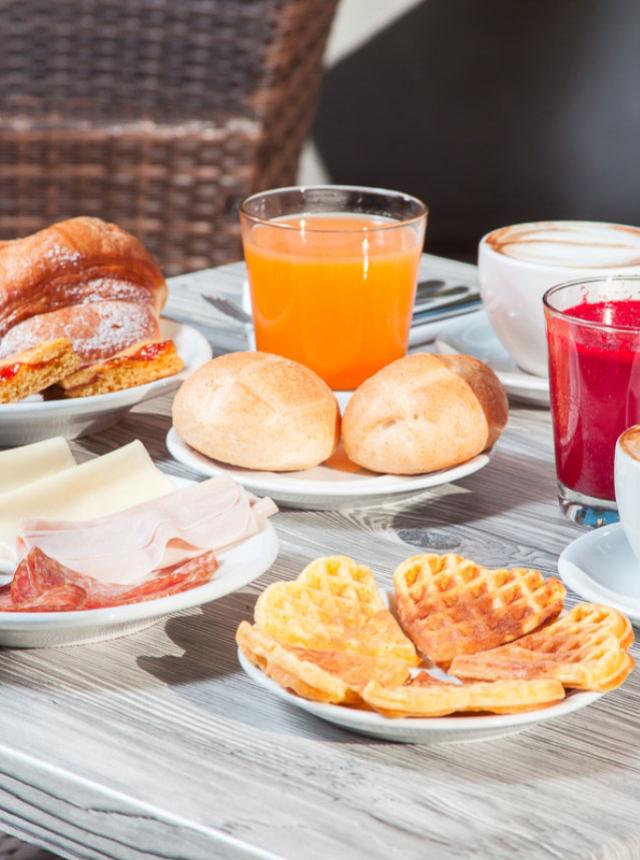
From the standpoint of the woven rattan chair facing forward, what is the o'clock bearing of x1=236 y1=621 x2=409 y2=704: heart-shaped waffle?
The heart-shaped waffle is roughly at 12 o'clock from the woven rattan chair.

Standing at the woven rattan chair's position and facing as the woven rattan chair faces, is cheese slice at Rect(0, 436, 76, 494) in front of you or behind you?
in front

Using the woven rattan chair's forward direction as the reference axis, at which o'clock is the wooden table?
The wooden table is roughly at 12 o'clock from the woven rattan chair.

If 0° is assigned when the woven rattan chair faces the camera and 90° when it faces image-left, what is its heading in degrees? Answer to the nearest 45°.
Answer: approximately 0°

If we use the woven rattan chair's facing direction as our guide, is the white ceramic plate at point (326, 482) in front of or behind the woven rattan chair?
in front

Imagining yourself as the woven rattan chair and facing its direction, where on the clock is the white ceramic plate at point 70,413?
The white ceramic plate is roughly at 12 o'clock from the woven rattan chair.

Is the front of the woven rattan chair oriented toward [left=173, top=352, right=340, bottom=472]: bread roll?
yes

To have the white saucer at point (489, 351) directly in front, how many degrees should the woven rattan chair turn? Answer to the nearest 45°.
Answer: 0° — it already faces it

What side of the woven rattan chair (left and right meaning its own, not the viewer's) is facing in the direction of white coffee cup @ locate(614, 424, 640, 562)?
front

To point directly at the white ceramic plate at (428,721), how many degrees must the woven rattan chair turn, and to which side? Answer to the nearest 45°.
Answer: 0° — it already faces it
